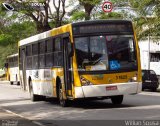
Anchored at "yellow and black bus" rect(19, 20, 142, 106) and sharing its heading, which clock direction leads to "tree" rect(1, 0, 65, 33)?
The tree is roughly at 7 o'clock from the yellow and black bus.

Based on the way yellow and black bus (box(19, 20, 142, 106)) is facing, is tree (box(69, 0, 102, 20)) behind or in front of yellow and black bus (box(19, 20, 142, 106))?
behind

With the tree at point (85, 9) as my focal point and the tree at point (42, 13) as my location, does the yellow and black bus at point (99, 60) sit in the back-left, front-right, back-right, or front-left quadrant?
front-right

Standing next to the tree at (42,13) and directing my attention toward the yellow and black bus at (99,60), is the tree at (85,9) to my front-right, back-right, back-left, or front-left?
front-left

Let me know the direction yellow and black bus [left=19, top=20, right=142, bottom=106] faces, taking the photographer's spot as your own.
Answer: facing the viewer and to the right of the viewer
